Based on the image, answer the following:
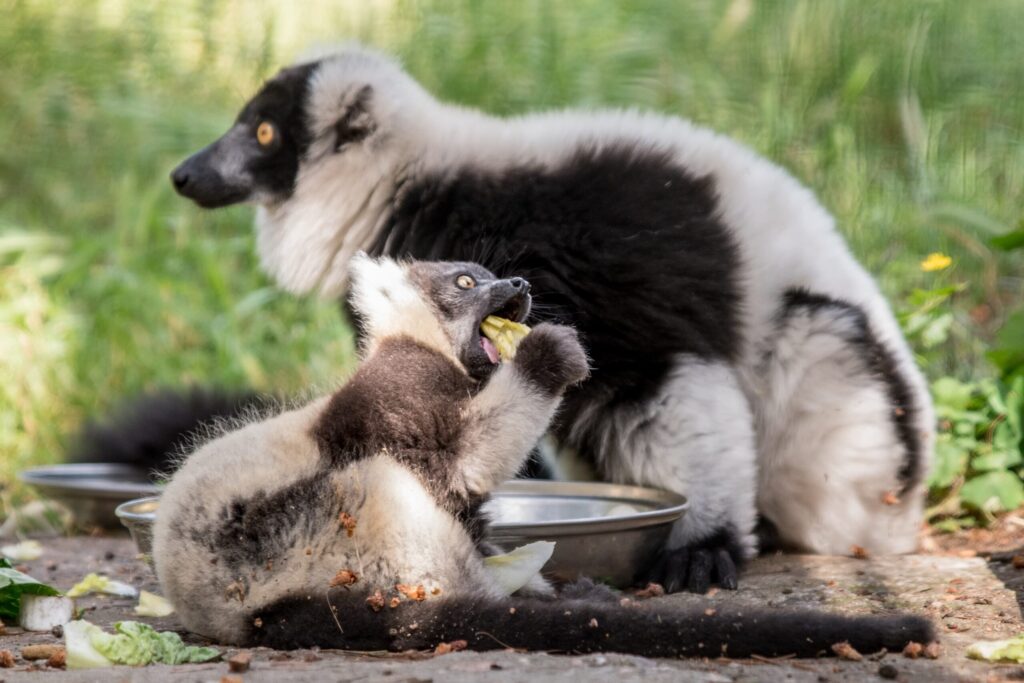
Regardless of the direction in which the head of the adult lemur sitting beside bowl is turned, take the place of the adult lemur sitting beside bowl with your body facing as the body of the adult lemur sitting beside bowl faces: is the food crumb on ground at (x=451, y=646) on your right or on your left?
on your left

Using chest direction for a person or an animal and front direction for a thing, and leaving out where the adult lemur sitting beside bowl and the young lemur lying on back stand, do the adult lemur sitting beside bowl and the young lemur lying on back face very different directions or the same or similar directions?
very different directions

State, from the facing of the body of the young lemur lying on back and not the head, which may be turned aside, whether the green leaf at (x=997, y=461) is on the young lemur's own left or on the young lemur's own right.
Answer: on the young lemur's own left

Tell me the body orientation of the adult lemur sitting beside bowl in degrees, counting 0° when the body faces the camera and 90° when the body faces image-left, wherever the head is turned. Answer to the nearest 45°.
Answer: approximately 90°

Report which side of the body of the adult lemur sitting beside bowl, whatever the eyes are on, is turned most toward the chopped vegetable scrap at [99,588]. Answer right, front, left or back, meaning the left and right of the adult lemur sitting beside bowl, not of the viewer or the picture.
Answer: front

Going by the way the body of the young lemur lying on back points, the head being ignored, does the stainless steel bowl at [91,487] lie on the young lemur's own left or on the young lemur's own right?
on the young lemur's own left

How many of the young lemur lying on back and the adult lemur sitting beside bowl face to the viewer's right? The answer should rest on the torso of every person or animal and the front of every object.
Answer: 1

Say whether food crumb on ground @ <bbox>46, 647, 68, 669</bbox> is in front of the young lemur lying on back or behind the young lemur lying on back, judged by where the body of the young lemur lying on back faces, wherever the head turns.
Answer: behind

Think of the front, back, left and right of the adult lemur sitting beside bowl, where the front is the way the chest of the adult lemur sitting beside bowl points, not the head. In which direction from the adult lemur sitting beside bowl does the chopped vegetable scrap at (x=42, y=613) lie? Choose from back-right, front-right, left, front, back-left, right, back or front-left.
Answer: front-left
